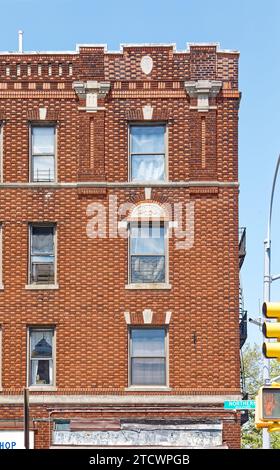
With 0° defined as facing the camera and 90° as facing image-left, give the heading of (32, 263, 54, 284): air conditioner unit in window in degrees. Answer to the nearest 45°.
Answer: approximately 0°

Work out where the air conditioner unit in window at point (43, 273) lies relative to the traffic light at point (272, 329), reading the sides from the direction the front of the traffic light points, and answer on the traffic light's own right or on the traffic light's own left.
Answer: on the traffic light's own right

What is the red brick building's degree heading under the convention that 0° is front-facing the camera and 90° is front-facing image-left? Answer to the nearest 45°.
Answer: approximately 0°
